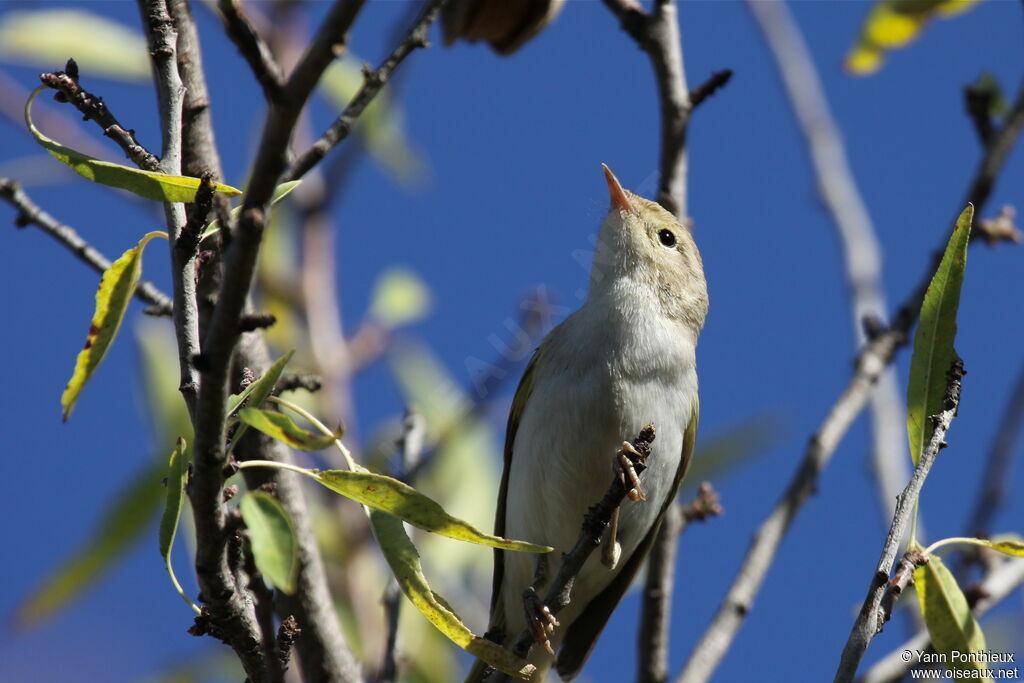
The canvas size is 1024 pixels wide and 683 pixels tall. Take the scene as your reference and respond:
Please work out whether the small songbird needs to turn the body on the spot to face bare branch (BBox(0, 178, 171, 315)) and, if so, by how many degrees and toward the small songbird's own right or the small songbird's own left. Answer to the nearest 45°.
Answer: approximately 45° to the small songbird's own right

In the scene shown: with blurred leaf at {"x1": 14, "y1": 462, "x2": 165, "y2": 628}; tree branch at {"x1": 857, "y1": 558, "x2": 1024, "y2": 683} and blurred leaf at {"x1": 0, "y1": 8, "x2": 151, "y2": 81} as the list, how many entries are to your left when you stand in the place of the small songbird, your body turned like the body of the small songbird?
1

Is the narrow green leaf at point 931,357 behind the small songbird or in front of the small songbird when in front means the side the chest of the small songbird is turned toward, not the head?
in front

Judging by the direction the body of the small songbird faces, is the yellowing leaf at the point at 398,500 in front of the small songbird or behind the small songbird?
in front

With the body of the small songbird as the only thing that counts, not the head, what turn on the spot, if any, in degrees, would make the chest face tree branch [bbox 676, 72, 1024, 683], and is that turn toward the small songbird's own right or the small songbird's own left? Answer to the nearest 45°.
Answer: approximately 90° to the small songbird's own left

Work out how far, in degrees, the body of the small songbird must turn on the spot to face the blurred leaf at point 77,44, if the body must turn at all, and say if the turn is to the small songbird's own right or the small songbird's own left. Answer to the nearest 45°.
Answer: approximately 90° to the small songbird's own right

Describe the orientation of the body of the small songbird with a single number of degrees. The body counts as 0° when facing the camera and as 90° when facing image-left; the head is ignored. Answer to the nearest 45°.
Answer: approximately 0°

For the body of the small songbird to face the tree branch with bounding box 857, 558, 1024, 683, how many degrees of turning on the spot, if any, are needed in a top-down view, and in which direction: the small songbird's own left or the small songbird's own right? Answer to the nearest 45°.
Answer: approximately 90° to the small songbird's own left

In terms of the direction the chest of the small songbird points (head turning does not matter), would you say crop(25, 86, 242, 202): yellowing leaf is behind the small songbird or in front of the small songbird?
in front

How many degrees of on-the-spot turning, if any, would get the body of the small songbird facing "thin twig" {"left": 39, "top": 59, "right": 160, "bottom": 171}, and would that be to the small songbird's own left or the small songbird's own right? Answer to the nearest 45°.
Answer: approximately 45° to the small songbird's own right
